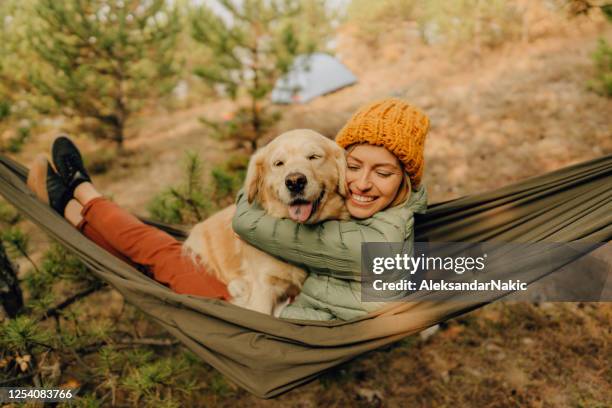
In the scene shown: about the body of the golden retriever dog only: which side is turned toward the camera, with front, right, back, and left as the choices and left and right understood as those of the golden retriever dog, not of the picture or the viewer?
front

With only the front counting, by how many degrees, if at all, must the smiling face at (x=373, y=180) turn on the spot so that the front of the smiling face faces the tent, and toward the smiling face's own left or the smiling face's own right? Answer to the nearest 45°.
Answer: approximately 135° to the smiling face's own right

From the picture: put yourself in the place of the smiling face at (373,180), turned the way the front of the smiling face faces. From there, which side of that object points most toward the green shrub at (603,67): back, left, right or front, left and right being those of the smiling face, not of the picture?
back

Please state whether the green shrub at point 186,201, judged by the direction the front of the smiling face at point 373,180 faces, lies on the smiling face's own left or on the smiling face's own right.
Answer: on the smiling face's own right

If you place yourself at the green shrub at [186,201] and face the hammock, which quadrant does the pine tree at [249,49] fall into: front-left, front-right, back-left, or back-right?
back-left

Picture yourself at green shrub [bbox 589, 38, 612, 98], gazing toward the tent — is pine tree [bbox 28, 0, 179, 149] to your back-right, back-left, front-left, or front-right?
front-left

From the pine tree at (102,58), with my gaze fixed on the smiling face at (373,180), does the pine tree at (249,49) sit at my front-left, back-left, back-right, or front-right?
front-left

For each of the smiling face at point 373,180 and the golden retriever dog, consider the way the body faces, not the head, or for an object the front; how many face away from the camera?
0

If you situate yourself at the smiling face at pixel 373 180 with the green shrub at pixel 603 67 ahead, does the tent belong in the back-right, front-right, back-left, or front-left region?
front-left

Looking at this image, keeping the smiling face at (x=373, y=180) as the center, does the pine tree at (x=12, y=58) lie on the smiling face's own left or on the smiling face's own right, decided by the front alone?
on the smiling face's own right

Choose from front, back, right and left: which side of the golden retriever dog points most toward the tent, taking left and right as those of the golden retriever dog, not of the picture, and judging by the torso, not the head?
back
